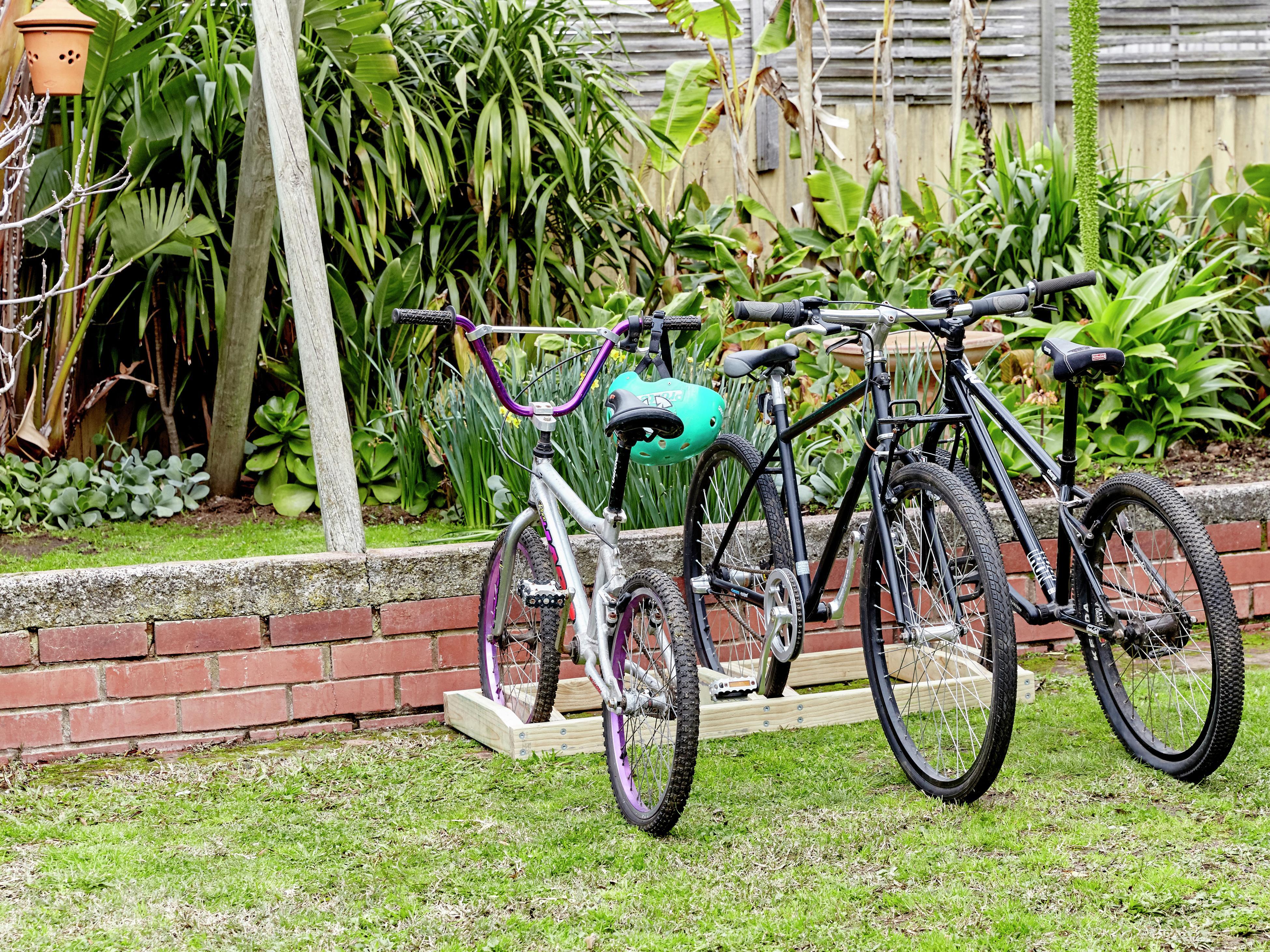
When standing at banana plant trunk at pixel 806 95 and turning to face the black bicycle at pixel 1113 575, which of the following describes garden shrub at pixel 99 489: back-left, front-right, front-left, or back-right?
front-right

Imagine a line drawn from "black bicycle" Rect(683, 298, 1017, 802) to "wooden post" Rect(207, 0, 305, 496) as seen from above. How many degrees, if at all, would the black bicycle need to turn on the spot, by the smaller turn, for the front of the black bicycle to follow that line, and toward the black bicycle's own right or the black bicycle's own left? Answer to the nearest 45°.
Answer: approximately 180°

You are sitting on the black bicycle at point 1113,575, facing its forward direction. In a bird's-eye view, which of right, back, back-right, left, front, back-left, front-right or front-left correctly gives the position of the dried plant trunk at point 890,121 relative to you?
front-right

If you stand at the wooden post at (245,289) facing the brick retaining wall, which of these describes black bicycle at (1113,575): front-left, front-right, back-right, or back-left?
front-left

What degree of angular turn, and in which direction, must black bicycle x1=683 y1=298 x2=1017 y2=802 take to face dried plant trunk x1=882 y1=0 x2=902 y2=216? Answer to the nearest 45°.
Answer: approximately 135° to its left

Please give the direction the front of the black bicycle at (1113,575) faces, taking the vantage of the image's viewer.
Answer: facing away from the viewer and to the left of the viewer

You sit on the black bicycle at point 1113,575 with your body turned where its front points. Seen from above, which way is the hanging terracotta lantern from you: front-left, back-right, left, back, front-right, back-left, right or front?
front-left

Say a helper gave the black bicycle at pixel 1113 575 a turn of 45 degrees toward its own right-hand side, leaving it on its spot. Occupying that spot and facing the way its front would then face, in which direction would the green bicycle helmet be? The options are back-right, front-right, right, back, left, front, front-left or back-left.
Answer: left

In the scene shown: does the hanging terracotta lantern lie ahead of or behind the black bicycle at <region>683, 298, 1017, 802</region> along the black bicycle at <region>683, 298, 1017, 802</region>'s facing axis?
behind

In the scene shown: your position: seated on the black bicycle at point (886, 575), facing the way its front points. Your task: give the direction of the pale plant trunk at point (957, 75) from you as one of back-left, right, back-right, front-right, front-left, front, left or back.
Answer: back-left

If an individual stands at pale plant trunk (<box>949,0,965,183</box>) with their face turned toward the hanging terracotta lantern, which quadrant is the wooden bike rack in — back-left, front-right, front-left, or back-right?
front-left

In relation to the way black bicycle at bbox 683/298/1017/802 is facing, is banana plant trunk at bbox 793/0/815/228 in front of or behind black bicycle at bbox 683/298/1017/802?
behind

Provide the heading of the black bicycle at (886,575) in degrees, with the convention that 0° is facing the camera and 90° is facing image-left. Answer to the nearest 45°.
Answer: approximately 315°
